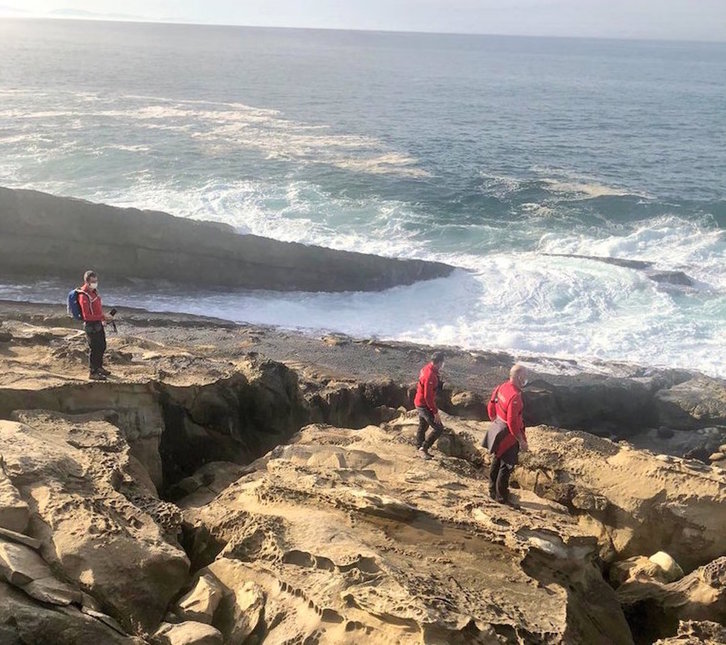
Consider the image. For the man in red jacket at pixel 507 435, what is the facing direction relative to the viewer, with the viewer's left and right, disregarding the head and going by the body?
facing away from the viewer and to the right of the viewer

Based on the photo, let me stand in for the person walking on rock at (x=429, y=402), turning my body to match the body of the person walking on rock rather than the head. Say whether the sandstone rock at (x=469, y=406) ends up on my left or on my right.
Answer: on my left

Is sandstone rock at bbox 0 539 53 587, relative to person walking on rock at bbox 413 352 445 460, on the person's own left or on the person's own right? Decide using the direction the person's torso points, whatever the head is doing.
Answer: on the person's own right

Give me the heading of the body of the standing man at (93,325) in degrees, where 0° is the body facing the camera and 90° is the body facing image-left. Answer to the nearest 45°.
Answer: approximately 315°

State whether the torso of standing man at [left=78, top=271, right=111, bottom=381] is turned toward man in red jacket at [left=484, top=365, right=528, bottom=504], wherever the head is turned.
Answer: yes

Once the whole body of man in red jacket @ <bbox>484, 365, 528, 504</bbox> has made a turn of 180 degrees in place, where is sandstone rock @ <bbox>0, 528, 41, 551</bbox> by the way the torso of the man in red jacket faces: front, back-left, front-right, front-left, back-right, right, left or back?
front
